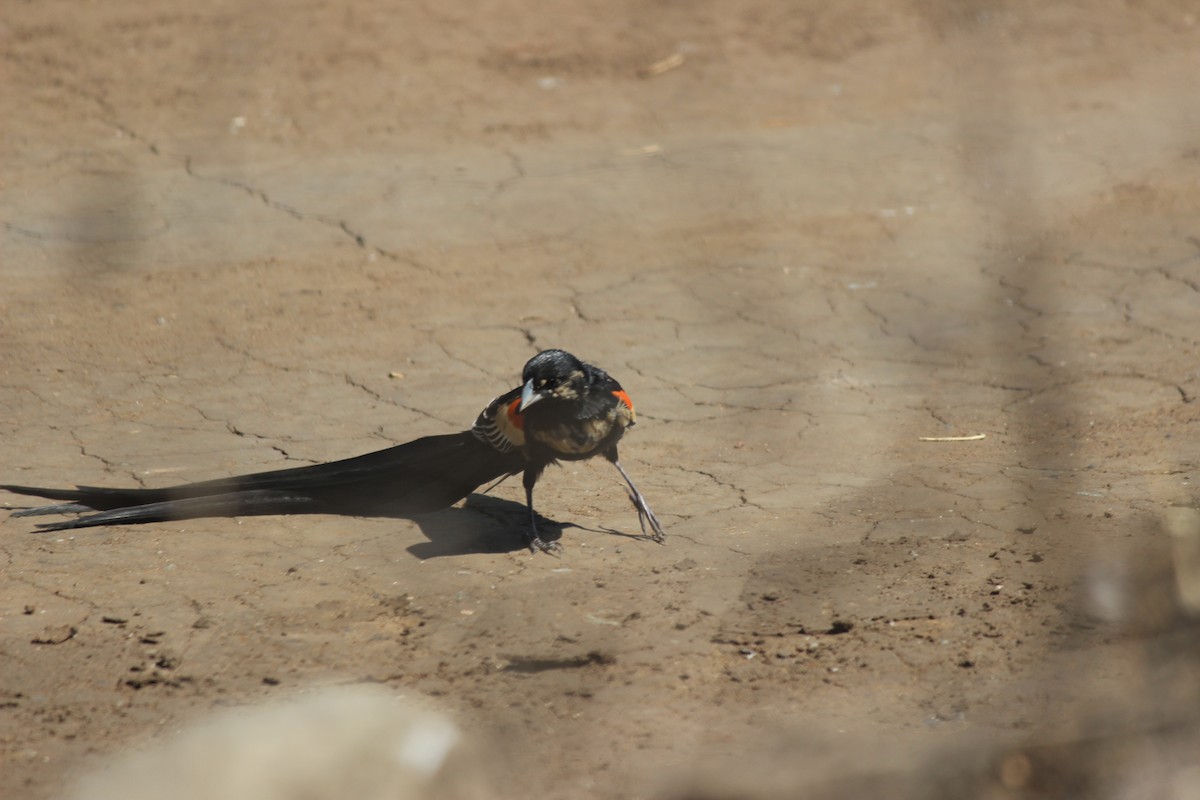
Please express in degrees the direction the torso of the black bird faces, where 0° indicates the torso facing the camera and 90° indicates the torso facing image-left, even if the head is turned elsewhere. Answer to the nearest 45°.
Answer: approximately 315°
